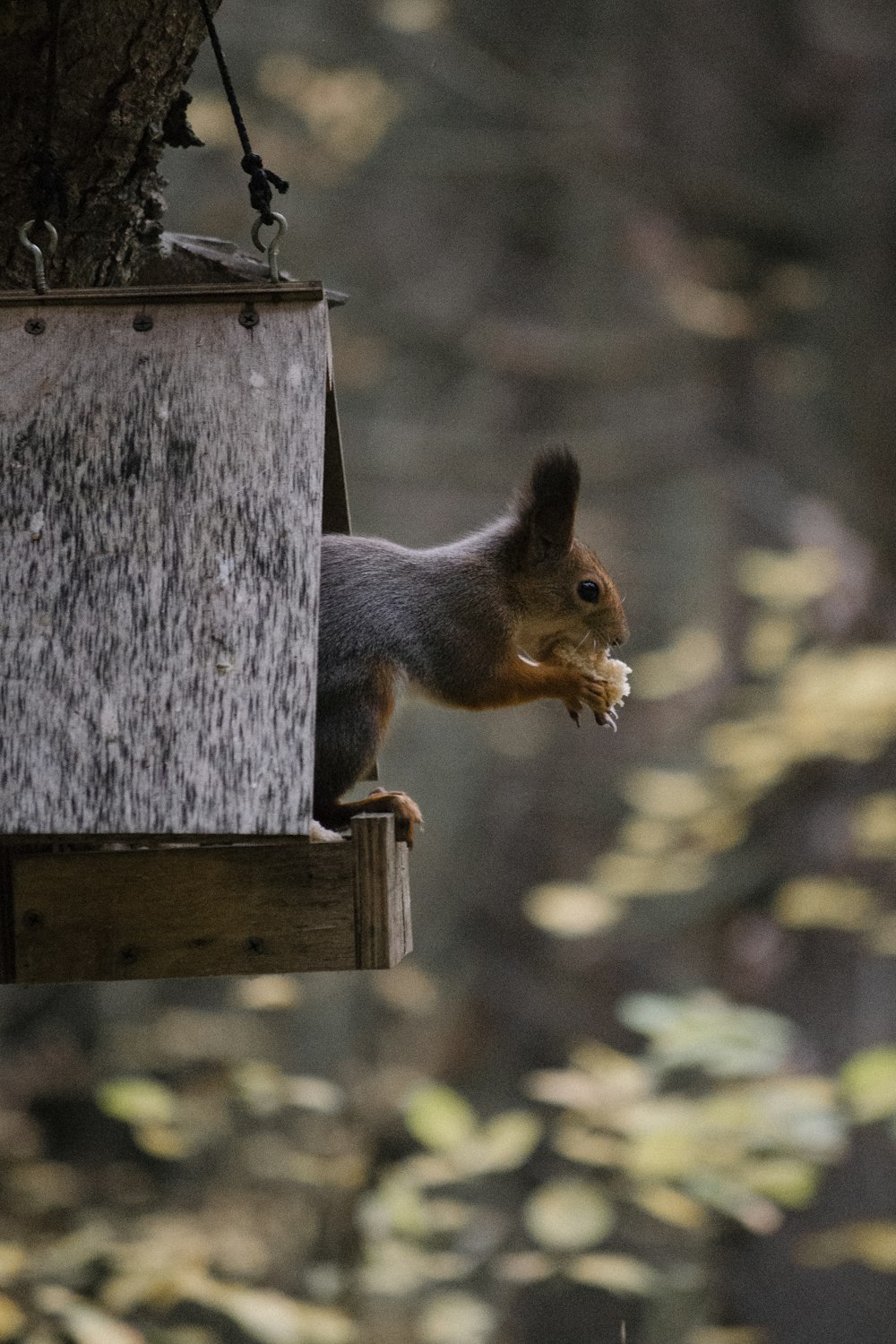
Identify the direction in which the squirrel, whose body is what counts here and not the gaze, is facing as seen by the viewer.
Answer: to the viewer's right

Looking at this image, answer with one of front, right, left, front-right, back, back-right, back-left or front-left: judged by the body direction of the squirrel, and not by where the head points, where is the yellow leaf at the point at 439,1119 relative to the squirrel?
left

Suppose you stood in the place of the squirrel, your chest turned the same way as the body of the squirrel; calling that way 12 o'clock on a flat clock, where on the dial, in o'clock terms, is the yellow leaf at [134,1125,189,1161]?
The yellow leaf is roughly at 8 o'clock from the squirrel.

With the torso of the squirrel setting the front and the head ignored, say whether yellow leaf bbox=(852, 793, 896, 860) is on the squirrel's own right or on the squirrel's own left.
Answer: on the squirrel's own left

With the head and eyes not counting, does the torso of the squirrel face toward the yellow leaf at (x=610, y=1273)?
no

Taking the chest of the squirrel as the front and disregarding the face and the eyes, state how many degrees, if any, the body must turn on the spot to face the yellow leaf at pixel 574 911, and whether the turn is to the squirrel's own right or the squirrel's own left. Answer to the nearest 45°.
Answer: approximately 90° to the squirrel's own left

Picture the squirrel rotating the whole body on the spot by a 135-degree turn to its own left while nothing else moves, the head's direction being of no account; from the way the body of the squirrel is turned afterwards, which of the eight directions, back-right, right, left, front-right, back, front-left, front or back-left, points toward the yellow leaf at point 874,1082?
right

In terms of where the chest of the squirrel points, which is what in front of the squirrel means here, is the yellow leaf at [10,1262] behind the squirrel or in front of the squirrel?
behind
